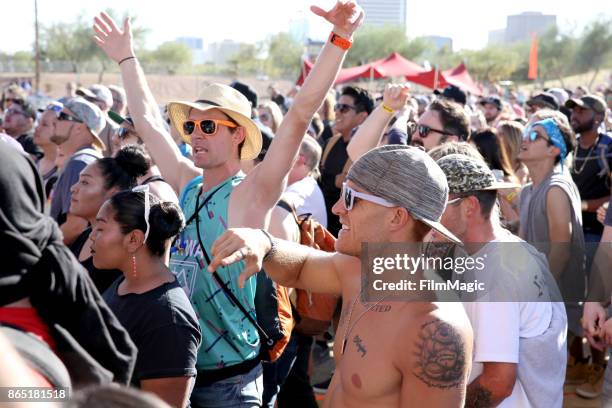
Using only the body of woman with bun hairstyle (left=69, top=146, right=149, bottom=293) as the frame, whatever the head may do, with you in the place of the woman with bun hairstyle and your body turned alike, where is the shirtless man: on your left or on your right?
on your left

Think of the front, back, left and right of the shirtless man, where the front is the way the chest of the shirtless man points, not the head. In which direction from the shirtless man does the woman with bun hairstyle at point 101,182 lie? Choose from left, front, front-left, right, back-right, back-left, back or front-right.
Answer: right

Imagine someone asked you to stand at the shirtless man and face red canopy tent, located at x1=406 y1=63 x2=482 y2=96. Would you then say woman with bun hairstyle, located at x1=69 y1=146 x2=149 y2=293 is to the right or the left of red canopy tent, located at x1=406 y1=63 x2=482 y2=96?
left

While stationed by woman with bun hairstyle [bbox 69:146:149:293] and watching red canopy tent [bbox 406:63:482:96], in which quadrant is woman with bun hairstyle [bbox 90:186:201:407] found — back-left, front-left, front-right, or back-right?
back-right

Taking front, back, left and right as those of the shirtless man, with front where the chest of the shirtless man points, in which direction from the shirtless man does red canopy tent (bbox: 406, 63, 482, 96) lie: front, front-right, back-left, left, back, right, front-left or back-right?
back-right

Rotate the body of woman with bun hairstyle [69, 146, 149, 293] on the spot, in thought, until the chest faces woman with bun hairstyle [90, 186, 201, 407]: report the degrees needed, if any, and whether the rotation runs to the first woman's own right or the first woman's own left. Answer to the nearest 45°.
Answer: approximately 90° to the first woman's own left
